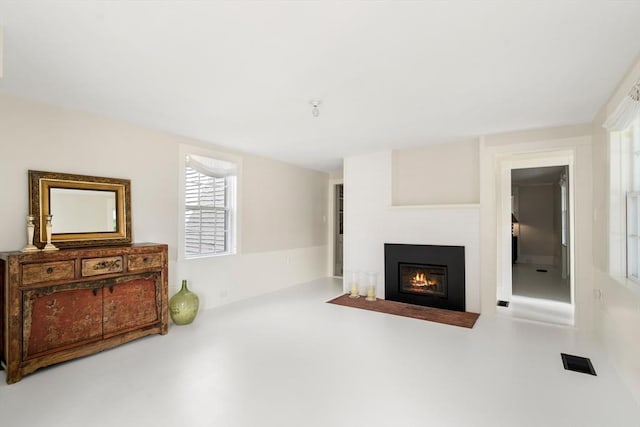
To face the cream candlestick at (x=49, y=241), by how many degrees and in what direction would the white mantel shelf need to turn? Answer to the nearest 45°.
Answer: approximately 45° to its right

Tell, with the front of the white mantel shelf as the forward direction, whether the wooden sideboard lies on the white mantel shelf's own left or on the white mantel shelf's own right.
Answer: on the white mantel shelf's own right

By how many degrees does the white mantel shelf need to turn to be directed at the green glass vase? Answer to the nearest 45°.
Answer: approximately 45° to its right

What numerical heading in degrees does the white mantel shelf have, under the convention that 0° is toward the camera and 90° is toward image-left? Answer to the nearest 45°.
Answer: approximately 0°

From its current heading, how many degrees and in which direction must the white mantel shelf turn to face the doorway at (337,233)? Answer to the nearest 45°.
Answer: approximately 135° to its right
